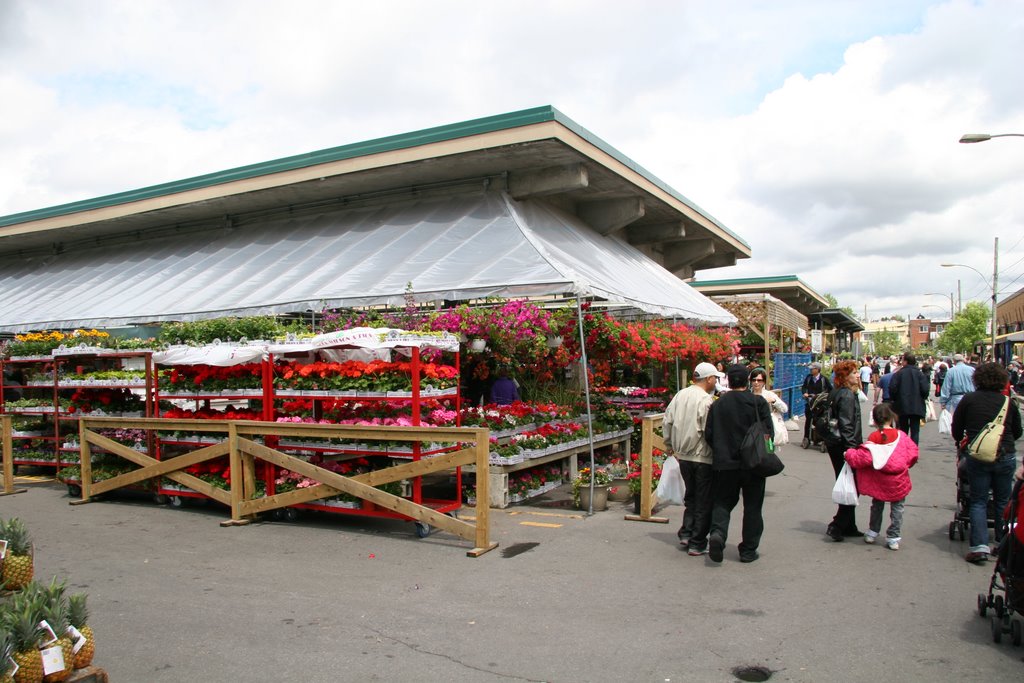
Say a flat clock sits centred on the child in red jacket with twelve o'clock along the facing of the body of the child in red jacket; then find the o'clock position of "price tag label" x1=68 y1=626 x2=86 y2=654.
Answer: The price tag label is roughly at 7 o'clock from the child in red jacket.

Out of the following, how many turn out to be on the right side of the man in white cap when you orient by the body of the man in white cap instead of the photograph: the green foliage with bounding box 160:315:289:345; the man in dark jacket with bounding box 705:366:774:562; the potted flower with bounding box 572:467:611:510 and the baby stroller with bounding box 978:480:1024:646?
2

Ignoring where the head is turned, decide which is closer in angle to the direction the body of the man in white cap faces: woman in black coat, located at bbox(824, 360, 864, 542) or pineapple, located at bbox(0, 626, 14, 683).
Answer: the woman in black coat

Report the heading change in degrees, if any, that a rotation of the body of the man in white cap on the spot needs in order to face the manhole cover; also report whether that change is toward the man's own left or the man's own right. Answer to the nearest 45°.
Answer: approximately 135° to the man's own right

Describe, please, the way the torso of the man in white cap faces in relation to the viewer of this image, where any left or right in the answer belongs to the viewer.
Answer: facing away from the viewer and to the right of the viewer

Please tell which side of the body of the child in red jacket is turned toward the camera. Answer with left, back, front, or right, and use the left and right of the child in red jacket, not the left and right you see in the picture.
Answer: back
